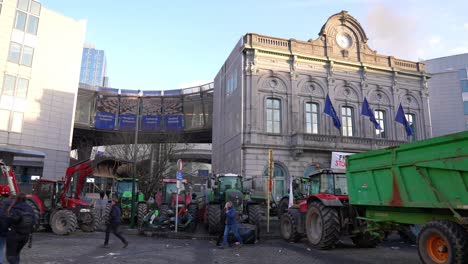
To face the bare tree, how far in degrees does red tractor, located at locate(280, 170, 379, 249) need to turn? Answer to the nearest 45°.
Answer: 0° — it already faces it

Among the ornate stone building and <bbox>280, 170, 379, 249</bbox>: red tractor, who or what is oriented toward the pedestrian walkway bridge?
the red tractor

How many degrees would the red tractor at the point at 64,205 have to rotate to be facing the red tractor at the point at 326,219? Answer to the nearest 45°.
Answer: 0° — it already faces it

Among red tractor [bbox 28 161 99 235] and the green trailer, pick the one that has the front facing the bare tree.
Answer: the green trailer

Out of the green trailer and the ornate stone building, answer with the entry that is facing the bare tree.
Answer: the green trailer

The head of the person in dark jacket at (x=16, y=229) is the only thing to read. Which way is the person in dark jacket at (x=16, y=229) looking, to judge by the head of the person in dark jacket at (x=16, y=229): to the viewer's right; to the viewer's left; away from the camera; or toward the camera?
away from the camera

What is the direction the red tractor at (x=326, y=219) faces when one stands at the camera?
facing away from the viewer and to the left of the viewer

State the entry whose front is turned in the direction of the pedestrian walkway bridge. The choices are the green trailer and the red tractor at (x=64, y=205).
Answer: the green trailer

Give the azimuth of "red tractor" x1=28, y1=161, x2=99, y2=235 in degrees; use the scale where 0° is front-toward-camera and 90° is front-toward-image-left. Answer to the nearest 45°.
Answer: approximately 315°

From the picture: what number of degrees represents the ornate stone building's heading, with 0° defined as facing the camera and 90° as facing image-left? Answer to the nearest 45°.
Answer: approximately 315°

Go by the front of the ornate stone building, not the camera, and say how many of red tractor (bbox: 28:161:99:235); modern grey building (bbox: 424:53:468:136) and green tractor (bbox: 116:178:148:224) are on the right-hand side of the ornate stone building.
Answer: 2
